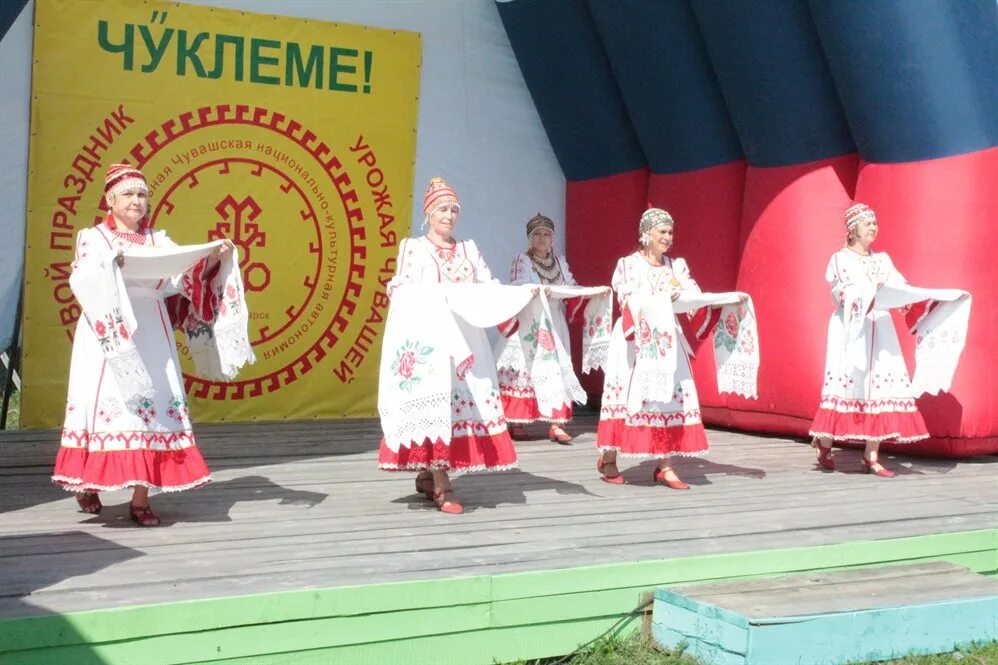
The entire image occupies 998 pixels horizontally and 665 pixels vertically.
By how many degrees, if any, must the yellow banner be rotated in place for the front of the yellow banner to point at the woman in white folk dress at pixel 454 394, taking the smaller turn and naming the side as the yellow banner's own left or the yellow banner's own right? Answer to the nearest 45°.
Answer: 0° — it already faces them

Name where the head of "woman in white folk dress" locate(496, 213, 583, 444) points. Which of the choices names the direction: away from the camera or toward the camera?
toward the camera

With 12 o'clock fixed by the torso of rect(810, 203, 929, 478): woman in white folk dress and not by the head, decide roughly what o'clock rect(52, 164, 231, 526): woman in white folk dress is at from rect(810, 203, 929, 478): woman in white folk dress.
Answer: rect(52, 164, 231, 526): woman in white folk dress is roughly at 3 o'clock from rect(810, 203, 929, 478): woman in white folk dress.

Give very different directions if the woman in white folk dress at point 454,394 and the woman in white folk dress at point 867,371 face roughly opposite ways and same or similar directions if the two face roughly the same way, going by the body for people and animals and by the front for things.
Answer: same or similar directions

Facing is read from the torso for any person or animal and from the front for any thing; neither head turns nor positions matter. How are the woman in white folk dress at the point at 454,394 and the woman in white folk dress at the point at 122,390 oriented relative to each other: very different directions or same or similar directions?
same or similar directions

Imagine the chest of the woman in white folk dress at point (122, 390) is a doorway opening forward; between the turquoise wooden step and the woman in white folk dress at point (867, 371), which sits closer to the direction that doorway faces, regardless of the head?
the turquoise wooden step

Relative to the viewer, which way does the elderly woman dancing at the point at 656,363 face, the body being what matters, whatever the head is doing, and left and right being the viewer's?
facing the viewer and to the right of the viewer

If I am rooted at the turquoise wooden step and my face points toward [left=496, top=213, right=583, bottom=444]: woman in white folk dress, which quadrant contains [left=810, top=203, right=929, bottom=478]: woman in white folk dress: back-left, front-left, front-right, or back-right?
front-right

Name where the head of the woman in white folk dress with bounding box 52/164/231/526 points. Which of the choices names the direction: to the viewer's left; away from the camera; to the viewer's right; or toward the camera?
toward the camera

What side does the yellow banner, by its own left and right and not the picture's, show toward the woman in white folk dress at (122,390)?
front

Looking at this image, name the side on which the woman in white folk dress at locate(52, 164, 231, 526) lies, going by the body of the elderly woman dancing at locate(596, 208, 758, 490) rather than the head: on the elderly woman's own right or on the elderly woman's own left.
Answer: on the elderly woman's own right

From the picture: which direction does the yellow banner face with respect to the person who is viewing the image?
facing the viewer

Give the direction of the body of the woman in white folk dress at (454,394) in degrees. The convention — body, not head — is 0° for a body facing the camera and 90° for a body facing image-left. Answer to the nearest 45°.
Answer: approximately 315°

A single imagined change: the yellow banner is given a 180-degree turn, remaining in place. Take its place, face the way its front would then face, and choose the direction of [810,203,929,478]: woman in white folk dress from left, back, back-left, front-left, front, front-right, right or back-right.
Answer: back-right

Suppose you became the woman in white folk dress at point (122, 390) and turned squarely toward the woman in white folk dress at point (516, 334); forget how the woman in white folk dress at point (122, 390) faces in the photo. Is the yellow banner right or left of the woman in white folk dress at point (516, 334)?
left

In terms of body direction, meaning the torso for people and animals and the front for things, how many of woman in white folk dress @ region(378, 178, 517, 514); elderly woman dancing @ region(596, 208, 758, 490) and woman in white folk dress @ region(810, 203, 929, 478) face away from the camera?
0

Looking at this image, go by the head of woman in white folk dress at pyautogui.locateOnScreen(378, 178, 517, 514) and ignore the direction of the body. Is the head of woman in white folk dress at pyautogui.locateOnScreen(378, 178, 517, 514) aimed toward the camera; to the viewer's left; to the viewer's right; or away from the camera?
toward the camera
